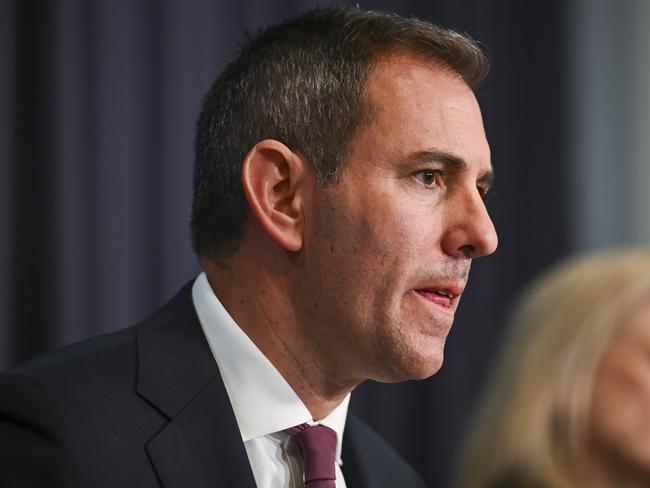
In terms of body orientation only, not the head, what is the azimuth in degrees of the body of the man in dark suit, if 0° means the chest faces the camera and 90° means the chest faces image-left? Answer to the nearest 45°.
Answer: approximately 315°

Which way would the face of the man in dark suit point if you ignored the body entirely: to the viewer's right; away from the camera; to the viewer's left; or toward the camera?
to the viewer's right

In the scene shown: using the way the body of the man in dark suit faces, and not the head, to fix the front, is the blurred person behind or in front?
in front
